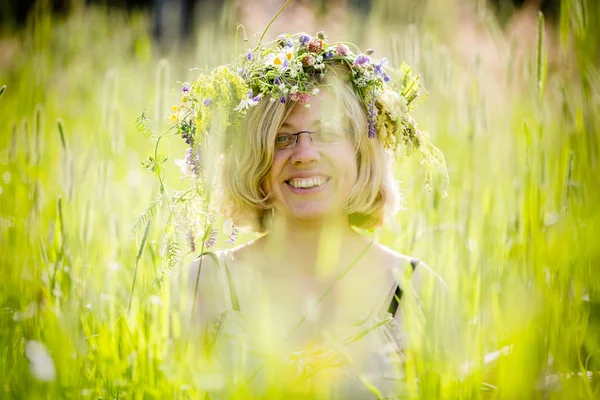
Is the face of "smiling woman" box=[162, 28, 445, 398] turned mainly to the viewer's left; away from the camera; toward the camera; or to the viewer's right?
toward the camera

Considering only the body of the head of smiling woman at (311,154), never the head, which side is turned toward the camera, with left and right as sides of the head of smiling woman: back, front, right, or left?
front

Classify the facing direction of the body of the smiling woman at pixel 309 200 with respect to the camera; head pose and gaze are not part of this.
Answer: toward the camera
